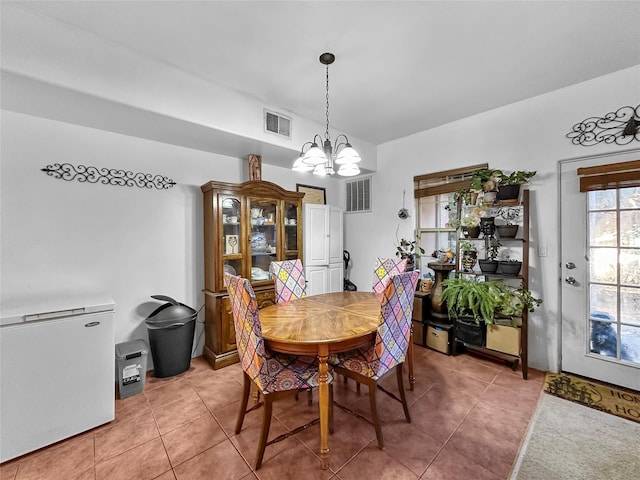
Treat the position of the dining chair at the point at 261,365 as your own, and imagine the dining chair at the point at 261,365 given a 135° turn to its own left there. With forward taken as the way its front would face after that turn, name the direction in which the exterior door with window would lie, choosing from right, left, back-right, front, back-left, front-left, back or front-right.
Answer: back

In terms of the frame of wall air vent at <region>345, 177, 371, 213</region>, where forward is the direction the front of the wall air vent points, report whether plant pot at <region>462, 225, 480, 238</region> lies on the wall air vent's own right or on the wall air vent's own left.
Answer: on the wall air vent's own left

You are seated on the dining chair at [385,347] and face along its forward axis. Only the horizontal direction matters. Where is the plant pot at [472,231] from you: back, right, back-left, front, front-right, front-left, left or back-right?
right

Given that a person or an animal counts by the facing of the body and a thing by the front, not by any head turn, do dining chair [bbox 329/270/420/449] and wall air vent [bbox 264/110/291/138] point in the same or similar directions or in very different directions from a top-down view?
very different directions

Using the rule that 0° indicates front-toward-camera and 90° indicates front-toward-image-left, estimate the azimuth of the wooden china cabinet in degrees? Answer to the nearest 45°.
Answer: approximately 315°

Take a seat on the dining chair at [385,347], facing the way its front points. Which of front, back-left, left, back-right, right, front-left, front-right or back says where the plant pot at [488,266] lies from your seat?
right

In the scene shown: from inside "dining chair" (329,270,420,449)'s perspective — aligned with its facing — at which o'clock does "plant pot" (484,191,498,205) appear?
The plant pot is roughly at 3 o'clock from the dining chair.

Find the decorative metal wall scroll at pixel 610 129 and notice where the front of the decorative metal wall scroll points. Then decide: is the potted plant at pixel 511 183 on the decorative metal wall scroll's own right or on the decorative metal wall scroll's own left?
on the decorative metal wall scroll's own right

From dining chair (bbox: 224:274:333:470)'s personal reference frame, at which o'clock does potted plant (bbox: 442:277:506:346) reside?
The potted plant is roughly at 1 o'clock from the dining chair.

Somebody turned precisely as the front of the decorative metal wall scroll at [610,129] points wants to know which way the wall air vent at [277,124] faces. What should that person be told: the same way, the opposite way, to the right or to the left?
to the left

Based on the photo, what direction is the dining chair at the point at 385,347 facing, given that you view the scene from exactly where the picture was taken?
facing away from the viewer and to the left of the viewer

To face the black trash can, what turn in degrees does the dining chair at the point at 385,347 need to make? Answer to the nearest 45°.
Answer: approximately 45° to its left
